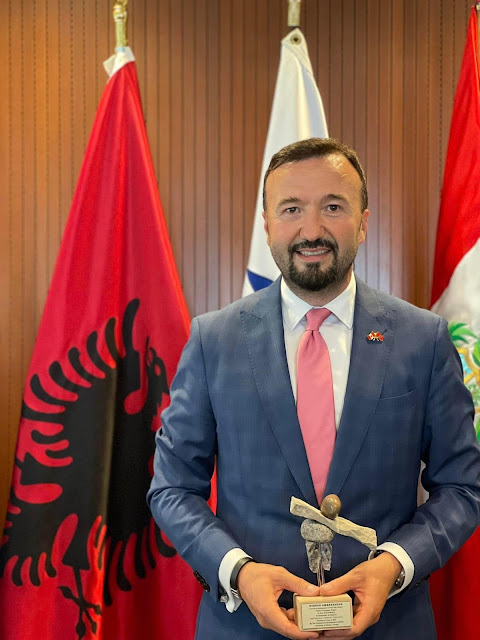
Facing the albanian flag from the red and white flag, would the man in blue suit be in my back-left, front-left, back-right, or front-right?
front-left

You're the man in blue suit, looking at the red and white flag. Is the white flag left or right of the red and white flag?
left

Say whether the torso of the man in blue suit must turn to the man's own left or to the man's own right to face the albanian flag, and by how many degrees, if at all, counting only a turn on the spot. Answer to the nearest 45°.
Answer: approximately 135° to the man's own right

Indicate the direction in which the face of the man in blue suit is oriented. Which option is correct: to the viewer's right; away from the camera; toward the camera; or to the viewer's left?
toward the camera

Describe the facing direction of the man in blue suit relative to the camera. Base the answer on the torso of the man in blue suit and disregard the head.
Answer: toward the camera

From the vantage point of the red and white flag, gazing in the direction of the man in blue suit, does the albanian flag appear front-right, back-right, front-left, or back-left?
front-right

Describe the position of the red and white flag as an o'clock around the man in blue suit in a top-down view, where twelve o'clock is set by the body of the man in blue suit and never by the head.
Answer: The red and white flag is roughly at 7 o'clock from the man in blue suit.

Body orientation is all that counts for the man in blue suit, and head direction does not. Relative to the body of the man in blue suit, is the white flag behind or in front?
behind
